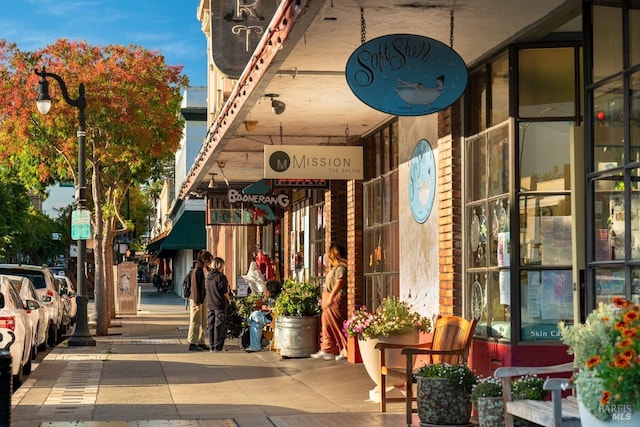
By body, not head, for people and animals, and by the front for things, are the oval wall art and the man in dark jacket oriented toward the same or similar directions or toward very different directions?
very different directions

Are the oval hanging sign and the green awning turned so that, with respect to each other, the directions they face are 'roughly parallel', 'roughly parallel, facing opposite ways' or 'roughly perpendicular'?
roughly perpendicular

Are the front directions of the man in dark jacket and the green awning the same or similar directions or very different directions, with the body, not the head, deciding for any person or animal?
very different directions

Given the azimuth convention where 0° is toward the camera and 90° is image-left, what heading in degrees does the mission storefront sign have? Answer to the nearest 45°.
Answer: approximately 0°

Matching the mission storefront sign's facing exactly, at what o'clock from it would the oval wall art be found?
The oval wall art is roughly at 11 o'clock from the mission storefront sign.

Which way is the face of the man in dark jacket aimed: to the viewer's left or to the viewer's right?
to the viewer's right

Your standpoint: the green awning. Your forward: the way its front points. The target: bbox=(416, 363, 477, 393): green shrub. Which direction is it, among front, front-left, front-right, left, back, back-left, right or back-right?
left

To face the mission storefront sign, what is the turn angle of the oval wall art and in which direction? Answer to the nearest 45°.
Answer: approximately 45° to its right

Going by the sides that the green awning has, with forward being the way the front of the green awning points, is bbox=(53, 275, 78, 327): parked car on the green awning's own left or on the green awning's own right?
on the green awning's own left

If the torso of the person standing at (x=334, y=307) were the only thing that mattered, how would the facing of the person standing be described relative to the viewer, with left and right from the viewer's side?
facing to the left of the viewer

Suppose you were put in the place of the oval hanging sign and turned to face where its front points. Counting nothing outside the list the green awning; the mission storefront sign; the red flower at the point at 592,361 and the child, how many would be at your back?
3
